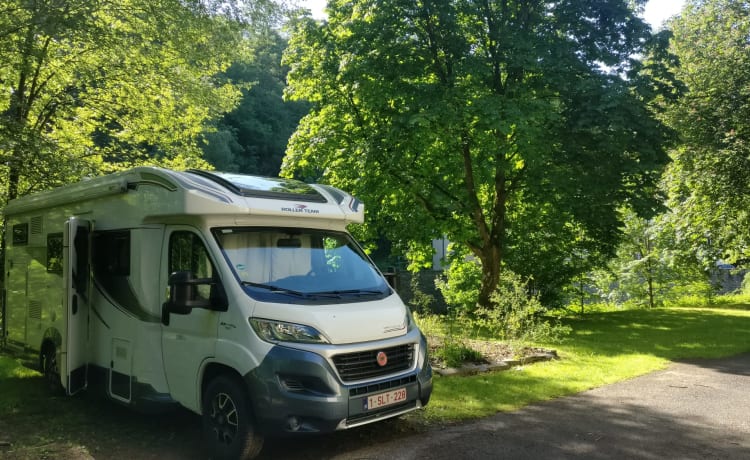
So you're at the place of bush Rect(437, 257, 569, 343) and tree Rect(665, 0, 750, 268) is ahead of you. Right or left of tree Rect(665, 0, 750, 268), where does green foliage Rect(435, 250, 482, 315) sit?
left

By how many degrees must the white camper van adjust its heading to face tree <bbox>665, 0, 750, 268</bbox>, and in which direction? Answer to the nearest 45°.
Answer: approximately 90° to its left

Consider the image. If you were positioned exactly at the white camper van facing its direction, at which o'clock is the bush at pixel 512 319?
The bush is roughly at 9 o'clock from the white camper van.

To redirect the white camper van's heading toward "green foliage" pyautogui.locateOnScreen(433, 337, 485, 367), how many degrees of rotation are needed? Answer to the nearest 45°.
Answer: approximately 90° to its left

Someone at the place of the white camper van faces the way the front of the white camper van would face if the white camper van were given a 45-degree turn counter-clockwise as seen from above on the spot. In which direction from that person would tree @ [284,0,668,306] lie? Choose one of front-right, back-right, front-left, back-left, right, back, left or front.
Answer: front-left

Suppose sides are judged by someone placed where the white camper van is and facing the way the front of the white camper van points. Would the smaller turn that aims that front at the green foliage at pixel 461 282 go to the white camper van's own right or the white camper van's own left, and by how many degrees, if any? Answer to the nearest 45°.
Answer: approximately 90° to the white camper van's own left

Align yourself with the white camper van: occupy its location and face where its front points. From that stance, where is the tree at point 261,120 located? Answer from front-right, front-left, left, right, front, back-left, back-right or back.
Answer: back-left

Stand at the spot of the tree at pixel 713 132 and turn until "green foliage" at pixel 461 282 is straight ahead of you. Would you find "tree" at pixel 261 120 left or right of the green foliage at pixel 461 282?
right
